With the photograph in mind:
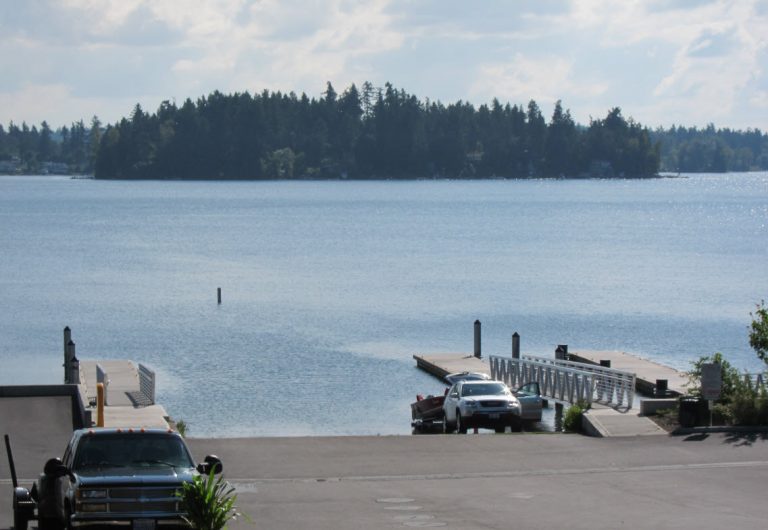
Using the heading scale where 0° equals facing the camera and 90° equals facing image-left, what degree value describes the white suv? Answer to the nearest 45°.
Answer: approximately 0°

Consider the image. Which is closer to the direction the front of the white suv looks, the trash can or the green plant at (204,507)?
the green plant

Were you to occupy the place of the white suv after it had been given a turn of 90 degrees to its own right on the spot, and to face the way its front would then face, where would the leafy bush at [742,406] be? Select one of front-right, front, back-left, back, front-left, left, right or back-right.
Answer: back-left

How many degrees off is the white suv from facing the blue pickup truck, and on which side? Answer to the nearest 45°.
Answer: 0° — it already faces it

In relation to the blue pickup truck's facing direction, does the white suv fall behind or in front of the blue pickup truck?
behind

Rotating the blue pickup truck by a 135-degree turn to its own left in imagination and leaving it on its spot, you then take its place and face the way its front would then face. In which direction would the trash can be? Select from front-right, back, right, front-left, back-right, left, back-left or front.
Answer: front

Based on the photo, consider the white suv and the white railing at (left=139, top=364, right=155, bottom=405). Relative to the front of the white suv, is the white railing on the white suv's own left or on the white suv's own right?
on the white suv's own right

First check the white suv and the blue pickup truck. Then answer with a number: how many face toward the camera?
2

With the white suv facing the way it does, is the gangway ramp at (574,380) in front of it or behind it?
behind

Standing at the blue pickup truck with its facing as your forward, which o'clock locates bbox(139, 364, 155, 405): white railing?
The white railing is roughly at 6 o'clock from the blue pickup truck.

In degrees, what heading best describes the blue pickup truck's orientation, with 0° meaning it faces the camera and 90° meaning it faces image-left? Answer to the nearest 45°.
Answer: approximately 0°

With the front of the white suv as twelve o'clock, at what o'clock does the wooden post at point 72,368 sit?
The wooden post is roughly at 4 o'clock from the white suv.

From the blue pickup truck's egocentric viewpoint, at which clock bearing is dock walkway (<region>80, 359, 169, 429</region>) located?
The dock walkway is roughly at 6 o'clock from the blue pickup truck.

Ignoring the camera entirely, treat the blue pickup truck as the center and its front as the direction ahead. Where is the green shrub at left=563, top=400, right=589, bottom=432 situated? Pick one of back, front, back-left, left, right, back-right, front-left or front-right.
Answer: back-left

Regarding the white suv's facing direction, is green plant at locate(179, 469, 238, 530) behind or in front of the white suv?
in front
